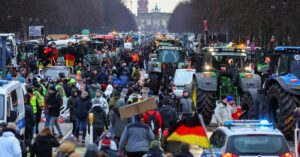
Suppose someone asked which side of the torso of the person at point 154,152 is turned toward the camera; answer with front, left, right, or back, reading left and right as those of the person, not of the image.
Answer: back

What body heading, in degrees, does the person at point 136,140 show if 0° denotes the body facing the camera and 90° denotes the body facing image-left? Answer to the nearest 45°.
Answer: approximately 180°

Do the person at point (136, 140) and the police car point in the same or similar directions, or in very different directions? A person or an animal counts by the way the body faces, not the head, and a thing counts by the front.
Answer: same or similar directions

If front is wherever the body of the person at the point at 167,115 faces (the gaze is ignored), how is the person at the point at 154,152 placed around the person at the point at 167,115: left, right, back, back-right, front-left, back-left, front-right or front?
back

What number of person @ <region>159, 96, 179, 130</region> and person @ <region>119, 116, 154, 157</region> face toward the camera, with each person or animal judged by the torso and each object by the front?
0

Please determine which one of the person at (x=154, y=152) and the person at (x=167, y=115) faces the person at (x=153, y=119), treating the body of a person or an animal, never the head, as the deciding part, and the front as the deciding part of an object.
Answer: the person at (x=154, y=152)

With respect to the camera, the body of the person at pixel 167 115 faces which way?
away from the camera

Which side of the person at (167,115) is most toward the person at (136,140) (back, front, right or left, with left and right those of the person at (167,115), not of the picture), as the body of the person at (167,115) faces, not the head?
back

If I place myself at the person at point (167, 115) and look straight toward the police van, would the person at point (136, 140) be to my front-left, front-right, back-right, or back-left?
front-left

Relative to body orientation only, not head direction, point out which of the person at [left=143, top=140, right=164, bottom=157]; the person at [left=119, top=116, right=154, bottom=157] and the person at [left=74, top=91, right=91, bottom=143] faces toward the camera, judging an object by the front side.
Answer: the person at [left=74, top=91, right=91, bottom=143]

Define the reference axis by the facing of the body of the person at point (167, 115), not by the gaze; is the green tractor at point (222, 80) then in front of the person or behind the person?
in front

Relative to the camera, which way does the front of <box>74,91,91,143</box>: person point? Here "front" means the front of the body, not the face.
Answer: toward the camera

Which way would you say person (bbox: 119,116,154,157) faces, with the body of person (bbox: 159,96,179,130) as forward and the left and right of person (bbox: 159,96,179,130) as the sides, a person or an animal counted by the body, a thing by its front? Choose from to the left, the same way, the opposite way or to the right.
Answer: the same way

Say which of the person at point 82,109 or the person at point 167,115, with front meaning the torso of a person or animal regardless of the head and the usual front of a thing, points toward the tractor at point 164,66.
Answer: the person at point 167,115

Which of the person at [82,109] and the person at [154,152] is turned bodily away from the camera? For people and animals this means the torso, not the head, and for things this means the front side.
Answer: the person at [154,152]

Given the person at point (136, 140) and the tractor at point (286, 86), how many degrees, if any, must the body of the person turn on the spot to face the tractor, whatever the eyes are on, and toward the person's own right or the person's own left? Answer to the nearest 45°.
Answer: approximately 45° to the person's own right

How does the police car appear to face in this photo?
away from the camera
